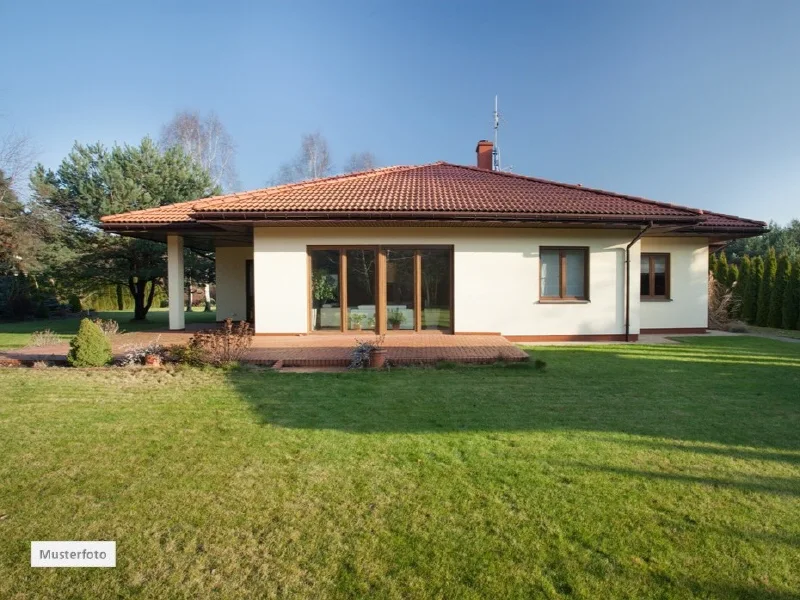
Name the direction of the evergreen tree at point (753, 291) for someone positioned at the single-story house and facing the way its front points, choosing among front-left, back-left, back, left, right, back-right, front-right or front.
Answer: back-left

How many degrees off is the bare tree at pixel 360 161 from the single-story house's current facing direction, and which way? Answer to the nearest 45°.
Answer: approximately 180°

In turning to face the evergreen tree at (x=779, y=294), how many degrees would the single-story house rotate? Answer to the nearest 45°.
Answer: approximately 135° to its left

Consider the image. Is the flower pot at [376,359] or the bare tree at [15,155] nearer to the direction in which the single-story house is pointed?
the flower pot

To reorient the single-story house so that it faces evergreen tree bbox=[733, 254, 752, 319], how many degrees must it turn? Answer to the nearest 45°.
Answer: approximately 135° to its left

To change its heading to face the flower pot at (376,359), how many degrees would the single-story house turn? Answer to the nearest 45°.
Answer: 0° — it already faces it

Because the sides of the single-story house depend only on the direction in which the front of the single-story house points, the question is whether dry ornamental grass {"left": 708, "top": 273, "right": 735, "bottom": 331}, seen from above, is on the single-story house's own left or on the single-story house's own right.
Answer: on the single-story house's own left

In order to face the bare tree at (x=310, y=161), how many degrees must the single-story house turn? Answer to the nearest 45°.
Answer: approximately 135° to its right

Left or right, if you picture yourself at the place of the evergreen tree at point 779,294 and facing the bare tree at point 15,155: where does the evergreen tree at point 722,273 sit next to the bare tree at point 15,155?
right

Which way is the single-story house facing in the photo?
toward the camera

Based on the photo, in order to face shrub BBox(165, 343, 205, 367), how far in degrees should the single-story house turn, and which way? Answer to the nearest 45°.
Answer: approximately 45° to its right

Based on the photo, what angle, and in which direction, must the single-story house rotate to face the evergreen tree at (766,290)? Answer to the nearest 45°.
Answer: approximately 135° to its left
